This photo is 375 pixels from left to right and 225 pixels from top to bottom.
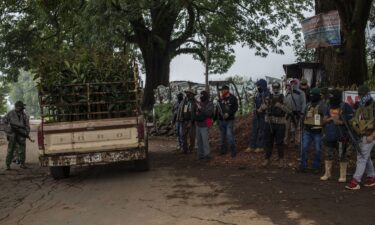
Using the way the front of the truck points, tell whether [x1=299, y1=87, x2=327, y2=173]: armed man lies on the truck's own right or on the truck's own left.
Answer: on the truck's own right

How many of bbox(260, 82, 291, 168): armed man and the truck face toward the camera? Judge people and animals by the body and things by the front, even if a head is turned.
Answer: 1

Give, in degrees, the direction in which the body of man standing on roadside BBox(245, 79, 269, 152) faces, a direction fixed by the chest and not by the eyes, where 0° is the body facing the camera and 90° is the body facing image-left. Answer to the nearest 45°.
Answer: approximately 45°

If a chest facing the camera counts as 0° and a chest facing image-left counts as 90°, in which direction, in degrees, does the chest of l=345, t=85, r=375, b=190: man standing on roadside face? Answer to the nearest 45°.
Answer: approximately 45°

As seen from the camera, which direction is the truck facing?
away from the camera

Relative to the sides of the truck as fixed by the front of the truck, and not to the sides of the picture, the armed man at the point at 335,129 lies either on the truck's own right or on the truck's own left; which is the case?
on the truck's own right

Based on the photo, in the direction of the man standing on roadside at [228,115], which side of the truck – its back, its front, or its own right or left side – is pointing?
right
